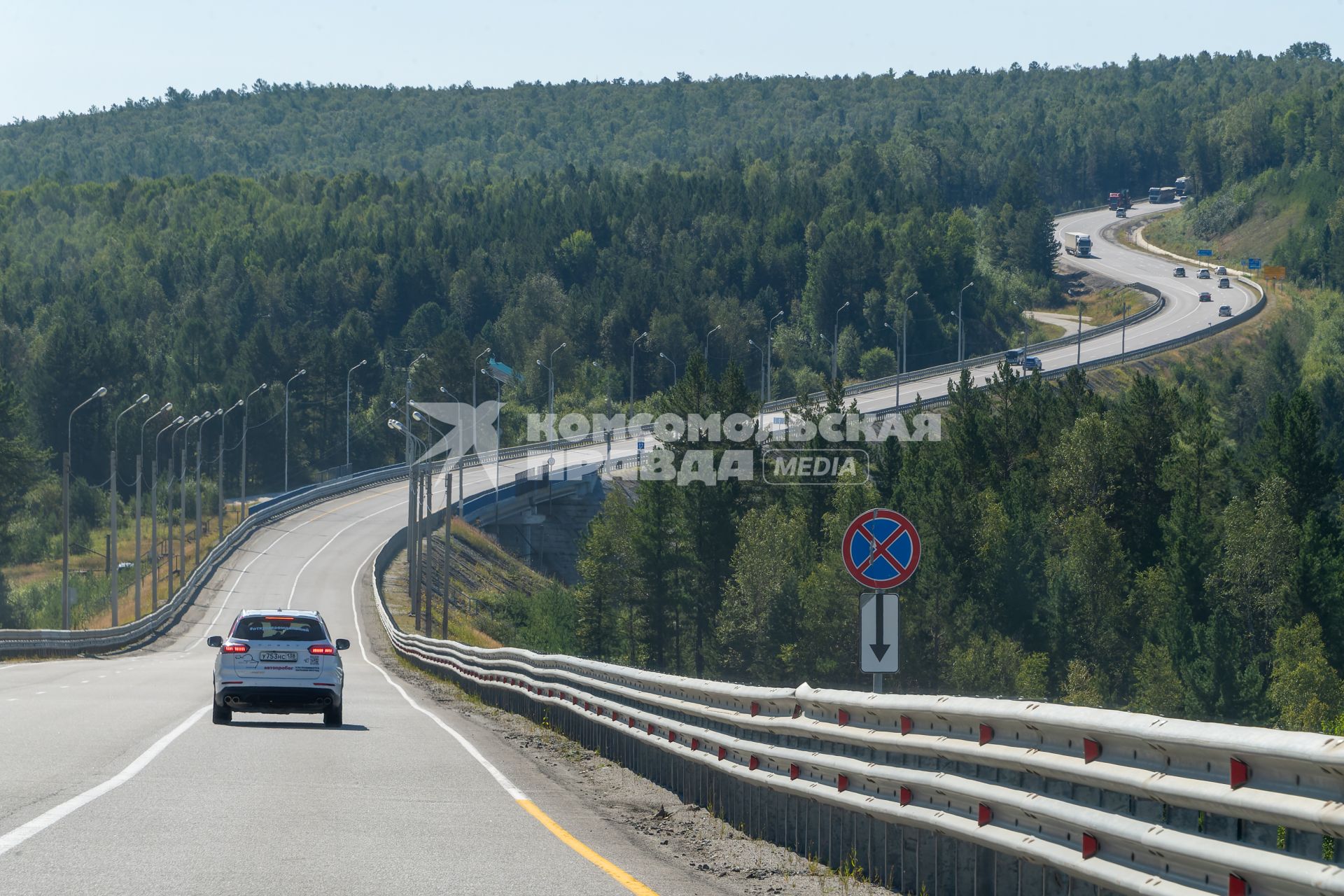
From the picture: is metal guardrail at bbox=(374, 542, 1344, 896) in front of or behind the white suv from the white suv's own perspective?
behind

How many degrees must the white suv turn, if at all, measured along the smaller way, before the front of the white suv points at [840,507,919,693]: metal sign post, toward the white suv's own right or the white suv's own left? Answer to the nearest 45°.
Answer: approximately 135° to the white suv's own right

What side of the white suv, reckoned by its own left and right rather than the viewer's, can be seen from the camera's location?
back
